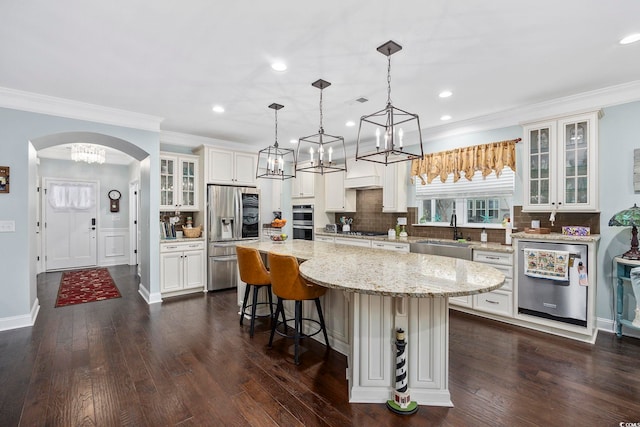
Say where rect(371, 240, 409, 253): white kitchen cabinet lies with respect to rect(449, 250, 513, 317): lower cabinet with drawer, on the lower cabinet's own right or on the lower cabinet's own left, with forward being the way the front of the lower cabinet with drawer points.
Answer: on the lower cabinet's own right

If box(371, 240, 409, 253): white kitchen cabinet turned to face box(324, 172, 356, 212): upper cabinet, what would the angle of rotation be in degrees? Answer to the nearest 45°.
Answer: approximately 90° to its right

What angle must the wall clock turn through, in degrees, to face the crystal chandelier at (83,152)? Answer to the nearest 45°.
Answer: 0° — it already faces it

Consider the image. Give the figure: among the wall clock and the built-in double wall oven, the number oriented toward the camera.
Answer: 2

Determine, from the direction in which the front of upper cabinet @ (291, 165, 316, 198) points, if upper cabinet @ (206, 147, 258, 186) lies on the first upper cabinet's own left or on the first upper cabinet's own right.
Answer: on the first upper cabinet's own right

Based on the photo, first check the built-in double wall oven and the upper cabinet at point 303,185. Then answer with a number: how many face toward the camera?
2
